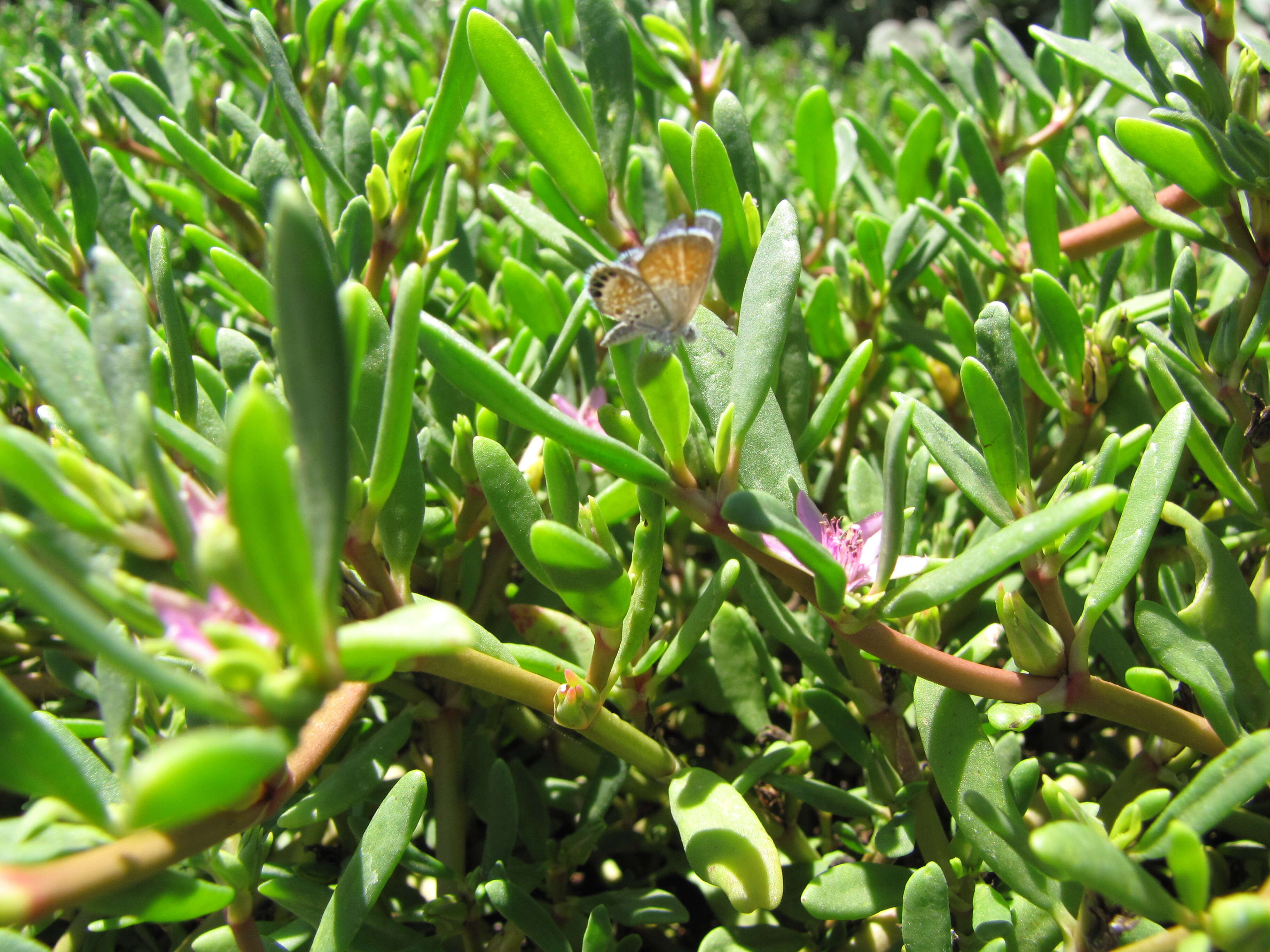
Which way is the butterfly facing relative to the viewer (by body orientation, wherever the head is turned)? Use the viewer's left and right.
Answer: facing to the right of the viewer
